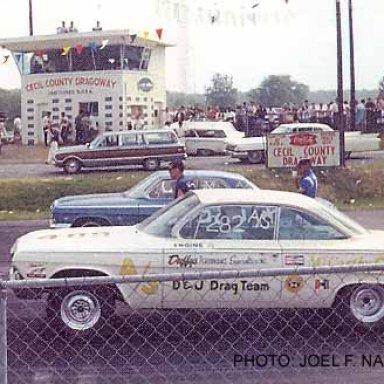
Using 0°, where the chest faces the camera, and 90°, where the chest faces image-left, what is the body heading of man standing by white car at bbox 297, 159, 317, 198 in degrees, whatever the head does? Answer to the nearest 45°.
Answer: approximately 90°

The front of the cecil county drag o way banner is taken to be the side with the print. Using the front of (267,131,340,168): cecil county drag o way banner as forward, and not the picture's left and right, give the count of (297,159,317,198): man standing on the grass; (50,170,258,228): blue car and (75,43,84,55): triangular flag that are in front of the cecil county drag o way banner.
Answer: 2

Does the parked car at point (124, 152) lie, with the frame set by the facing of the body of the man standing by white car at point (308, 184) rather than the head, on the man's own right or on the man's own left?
on the man's own right

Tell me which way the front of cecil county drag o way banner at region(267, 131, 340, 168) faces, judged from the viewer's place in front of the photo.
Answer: facing the viewer

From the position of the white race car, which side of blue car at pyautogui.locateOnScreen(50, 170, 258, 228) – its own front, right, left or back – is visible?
left

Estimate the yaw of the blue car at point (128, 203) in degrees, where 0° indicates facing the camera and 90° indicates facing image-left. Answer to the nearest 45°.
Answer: approximately 90°

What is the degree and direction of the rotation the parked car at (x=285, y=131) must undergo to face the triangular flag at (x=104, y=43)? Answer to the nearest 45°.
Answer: approximately 45° to its right

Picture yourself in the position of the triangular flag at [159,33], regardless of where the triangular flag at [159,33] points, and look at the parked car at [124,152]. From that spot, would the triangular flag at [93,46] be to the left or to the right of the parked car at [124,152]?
right

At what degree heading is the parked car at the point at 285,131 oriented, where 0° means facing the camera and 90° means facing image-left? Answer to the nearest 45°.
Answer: approximately 90°

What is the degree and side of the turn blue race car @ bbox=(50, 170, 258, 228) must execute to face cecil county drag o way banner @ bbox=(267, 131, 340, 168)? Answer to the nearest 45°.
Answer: approximately 90° to its right

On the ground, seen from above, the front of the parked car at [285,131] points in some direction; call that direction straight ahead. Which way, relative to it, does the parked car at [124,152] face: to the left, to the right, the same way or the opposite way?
the same way

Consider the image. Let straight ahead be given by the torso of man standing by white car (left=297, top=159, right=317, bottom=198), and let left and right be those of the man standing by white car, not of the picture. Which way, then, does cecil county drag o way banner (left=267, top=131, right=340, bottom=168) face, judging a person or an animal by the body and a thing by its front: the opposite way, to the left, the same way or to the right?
to the left

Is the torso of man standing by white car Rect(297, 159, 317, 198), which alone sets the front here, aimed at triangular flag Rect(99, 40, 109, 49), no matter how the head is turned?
no

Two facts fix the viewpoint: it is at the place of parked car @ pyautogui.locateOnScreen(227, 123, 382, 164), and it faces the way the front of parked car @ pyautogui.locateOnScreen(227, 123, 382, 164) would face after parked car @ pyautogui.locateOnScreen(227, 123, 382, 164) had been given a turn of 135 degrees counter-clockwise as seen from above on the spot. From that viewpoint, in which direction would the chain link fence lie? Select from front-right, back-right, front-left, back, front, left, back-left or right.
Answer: front-right

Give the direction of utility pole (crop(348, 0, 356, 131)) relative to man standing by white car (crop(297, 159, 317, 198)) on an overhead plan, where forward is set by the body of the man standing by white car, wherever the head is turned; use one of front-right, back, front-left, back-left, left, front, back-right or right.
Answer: right

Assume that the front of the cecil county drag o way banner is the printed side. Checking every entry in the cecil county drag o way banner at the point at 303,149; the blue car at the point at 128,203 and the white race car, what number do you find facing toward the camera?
1

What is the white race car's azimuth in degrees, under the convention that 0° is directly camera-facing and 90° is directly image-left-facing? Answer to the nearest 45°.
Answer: approximately 90°
